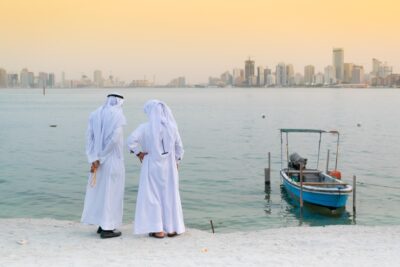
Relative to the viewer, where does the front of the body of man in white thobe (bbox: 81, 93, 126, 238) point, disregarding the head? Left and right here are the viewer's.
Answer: facing away from the viewer and to the right of the viewer

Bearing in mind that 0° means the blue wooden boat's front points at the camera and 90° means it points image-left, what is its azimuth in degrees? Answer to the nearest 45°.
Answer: approximately 315°

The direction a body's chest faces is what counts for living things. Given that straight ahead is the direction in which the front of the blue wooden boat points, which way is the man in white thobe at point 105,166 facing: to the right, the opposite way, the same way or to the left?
to the left

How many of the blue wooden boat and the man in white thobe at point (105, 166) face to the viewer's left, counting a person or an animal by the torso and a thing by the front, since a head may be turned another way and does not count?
0

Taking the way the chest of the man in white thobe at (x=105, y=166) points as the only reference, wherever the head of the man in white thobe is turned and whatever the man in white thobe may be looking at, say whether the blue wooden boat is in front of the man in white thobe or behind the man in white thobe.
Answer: in front
